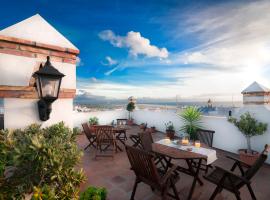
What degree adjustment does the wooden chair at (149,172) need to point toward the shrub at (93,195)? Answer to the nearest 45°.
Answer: approximately 180°

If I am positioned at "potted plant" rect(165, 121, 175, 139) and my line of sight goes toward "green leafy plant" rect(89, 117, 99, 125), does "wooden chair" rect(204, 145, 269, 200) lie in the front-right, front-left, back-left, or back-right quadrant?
back-left

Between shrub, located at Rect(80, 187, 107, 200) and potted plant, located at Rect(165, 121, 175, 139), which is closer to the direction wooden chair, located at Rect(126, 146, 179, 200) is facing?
the potted plant

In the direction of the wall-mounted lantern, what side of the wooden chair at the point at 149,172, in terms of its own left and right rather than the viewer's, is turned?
back

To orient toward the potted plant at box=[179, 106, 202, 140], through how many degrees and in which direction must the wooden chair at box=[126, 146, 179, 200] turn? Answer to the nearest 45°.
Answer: approximately 45° to its left

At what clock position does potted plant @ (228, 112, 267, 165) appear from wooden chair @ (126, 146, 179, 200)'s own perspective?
The potted plant is roughly at 12 o'clock from the wooden chair.

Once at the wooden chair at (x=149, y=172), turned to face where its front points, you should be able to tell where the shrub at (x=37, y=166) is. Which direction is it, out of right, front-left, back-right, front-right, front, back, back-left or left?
back

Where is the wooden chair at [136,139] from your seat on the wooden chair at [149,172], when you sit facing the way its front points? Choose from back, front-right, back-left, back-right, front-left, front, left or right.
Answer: front-left

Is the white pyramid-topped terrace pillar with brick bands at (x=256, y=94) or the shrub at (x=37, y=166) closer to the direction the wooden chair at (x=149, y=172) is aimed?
the white pyramid-topped terrace pillar with brick bands

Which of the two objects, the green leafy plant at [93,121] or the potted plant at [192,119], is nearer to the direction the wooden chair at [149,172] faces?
the potted plant

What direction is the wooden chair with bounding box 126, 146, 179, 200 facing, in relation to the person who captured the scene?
facing away from the viewer and to the right of the viewer

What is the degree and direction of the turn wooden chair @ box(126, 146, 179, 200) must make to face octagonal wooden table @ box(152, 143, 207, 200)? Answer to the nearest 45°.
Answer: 0° — it already faces it

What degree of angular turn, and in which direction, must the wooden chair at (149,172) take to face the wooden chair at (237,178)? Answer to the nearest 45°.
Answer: approximately 45° to its right
